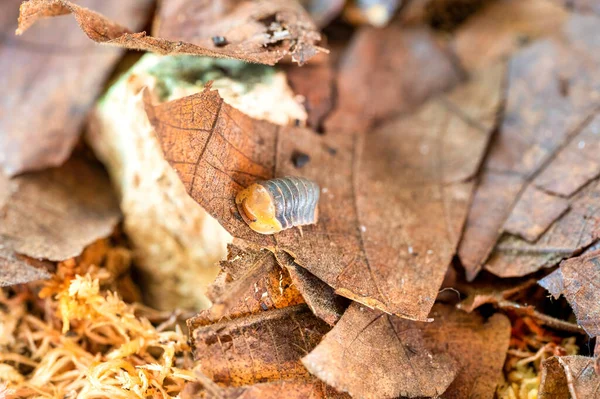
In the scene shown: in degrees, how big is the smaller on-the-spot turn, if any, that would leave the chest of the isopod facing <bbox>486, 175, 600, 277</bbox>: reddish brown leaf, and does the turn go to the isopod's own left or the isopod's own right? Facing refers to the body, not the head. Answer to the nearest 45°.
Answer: approximately 135° to the isopod's own left

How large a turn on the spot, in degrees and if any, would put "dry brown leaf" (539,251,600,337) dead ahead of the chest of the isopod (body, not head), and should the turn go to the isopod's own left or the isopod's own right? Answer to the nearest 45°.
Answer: approximately 135° to the isopod's own left

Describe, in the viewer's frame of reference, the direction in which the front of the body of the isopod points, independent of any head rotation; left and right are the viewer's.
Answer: facing the viewer and to the left of the viewer

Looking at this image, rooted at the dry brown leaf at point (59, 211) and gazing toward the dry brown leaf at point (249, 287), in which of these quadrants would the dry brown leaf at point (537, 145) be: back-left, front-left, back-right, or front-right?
front-left

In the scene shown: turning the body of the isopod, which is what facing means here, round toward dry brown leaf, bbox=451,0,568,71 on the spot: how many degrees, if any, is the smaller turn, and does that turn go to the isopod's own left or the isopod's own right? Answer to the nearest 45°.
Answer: approximately 180°

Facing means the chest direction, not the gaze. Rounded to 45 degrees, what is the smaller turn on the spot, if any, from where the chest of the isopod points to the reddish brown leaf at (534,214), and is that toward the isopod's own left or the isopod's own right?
approximately 135° to the isopod's own left

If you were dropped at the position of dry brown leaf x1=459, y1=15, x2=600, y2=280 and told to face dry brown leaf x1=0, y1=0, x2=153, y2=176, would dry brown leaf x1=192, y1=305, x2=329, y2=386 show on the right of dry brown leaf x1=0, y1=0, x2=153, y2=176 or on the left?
left

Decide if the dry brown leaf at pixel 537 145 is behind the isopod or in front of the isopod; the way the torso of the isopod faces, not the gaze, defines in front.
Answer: behind
